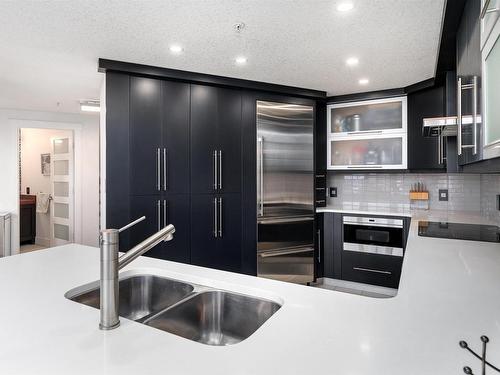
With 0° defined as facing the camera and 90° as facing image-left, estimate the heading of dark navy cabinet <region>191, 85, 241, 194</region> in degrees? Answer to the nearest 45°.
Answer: approximately 0°

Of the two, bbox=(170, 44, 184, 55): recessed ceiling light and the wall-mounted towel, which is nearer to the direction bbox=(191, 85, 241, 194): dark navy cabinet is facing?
the recessed ceiling light

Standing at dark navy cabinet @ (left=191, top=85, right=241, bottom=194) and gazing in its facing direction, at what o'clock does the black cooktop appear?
The black cooktop is roughly at 10 o'clock from the dark navy cabinet.

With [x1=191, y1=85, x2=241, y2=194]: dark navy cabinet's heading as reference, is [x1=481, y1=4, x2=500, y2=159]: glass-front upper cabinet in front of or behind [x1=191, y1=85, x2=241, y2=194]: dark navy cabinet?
in front

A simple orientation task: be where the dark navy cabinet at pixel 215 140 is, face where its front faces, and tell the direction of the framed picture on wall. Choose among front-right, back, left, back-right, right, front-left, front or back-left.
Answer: back-right

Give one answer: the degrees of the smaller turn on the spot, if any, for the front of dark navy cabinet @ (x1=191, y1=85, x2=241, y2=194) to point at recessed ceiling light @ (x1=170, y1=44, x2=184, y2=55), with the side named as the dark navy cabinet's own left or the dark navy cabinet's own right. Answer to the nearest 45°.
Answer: approximately 45° to the dark navy cabinet's own right

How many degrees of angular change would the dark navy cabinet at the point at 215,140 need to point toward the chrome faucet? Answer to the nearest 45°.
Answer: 0° — it already faces it

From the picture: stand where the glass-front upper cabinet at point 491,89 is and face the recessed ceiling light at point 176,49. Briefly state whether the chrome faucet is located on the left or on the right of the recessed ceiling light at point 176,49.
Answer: left

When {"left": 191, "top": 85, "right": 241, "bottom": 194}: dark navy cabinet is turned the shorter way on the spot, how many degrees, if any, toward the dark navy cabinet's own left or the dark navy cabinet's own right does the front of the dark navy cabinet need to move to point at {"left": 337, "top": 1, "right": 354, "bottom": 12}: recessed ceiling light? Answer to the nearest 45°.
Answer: approximately 45° to the dark navy cabinet's own left

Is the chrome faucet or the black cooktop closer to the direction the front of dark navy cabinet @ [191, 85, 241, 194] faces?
the chrome faucet

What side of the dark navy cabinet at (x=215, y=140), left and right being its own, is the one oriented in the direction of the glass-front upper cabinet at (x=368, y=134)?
left

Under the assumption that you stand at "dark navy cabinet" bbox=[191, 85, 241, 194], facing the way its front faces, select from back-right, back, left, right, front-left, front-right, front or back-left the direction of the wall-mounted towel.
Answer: back-right

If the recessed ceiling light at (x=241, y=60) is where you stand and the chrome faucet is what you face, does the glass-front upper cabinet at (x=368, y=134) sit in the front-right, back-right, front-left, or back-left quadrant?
back-left

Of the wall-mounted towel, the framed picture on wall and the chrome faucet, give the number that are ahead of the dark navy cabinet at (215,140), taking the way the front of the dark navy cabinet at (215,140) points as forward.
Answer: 1
